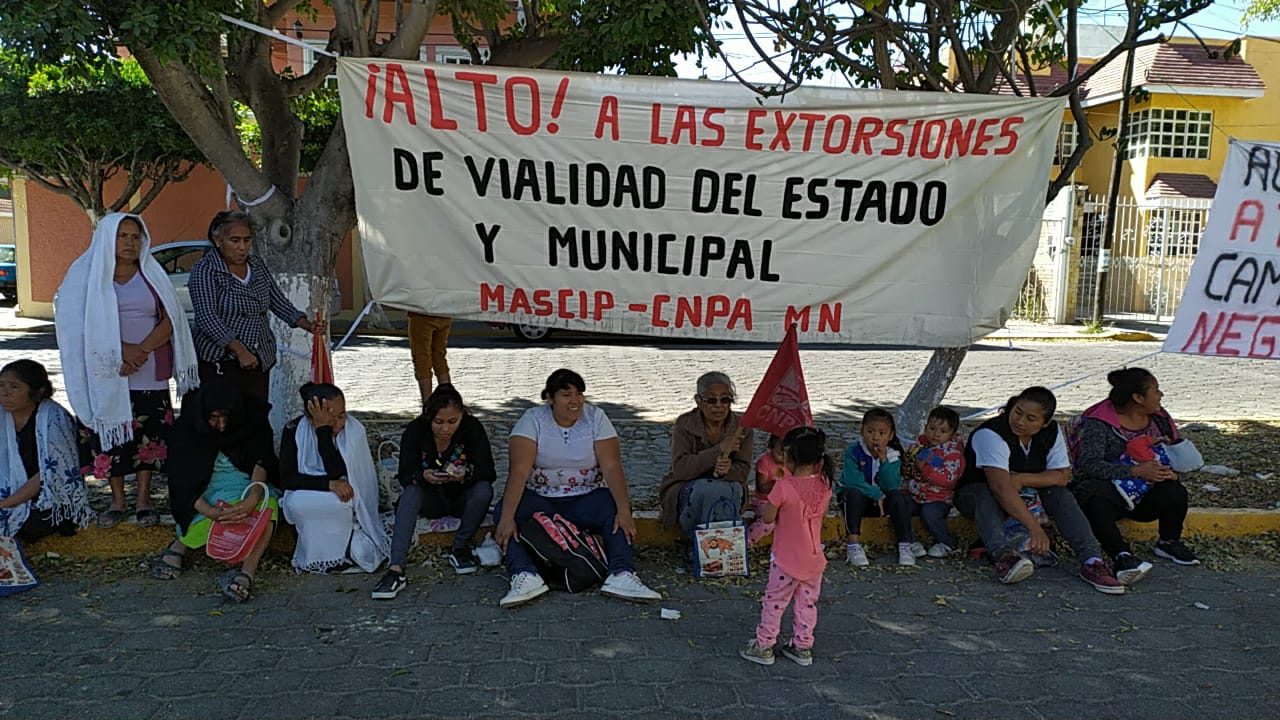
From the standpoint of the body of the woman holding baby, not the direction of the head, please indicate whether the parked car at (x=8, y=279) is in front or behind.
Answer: behind

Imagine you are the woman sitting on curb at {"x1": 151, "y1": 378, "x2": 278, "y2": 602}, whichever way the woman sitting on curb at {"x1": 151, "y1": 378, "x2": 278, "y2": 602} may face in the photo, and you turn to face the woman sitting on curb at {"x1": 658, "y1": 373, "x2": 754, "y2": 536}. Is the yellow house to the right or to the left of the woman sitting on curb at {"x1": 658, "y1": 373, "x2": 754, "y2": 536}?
left

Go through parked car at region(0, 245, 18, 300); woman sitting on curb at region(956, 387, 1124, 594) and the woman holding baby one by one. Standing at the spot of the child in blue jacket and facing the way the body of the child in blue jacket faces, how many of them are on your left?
2

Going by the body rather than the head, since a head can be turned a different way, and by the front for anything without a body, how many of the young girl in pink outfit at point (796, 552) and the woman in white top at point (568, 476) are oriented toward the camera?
1

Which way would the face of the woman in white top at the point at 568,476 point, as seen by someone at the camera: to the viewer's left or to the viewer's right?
to the viewer's right

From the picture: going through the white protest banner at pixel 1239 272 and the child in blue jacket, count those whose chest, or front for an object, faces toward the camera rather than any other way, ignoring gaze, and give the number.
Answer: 2

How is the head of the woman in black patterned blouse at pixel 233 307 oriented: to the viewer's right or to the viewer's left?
to the viewer's right

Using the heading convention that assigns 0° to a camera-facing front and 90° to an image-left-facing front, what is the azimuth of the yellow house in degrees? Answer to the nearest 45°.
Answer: approximately 0°

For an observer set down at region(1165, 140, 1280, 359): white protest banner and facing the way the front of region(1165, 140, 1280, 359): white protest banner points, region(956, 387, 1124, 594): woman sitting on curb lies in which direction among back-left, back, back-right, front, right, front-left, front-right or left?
front-right
